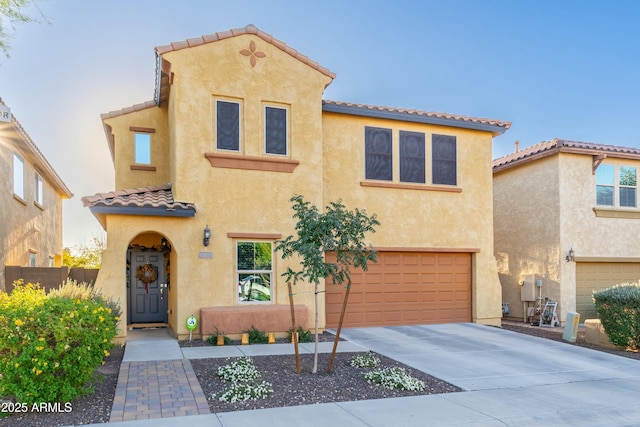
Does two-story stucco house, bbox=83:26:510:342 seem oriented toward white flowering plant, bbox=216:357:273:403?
yes

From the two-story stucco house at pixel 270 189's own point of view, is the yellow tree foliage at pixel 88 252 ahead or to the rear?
to the rear

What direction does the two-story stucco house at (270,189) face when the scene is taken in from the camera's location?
facing the viewer

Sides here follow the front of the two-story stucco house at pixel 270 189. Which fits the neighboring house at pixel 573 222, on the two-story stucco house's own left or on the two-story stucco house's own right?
on the two-story stucco house's own left

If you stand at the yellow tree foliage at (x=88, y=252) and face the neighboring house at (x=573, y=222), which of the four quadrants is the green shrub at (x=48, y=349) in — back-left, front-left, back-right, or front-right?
front-right
